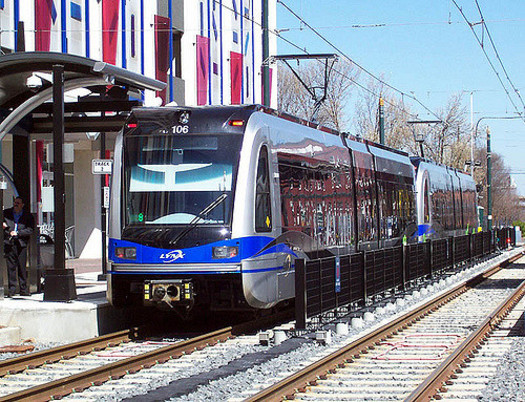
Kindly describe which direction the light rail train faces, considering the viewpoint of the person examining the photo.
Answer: facing the viewer and to the left of the viewer

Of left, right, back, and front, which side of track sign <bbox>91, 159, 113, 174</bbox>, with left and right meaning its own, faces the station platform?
front

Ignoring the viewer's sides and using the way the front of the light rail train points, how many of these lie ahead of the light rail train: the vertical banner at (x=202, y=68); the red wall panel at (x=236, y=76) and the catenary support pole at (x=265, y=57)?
0

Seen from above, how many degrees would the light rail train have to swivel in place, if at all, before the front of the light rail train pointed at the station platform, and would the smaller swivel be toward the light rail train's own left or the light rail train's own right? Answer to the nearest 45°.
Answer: approximately 45° to the light rail train's own right

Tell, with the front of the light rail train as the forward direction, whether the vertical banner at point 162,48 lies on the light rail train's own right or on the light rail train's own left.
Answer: on the light rail train's own right

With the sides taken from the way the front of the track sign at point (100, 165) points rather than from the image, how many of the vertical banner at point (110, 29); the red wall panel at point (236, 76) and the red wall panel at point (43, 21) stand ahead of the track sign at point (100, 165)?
0

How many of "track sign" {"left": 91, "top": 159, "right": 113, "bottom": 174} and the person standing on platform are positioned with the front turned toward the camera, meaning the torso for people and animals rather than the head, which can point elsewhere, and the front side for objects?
2

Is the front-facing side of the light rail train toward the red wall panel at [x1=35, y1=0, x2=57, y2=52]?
no

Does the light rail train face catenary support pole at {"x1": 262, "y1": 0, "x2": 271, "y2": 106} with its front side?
no

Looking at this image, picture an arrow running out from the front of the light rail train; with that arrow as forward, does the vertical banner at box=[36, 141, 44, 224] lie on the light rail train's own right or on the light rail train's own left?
on the light rail train's own right

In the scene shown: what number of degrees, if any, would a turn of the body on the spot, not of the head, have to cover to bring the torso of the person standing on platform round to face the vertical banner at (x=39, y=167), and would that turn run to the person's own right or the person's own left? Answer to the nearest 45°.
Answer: approximately 180°

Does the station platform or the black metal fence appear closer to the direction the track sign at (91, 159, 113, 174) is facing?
the station platform

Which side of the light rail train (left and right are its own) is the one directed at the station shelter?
front

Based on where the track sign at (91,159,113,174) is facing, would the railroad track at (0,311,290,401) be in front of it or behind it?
in front

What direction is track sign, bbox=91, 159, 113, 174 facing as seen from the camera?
toward the camera

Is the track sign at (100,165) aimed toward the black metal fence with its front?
no

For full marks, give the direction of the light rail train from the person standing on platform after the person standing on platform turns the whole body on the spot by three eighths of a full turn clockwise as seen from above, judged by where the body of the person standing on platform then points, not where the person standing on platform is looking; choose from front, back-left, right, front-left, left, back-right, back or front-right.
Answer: right

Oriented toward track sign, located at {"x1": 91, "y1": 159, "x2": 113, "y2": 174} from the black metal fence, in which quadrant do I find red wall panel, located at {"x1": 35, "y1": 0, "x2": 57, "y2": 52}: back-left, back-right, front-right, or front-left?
front-right
